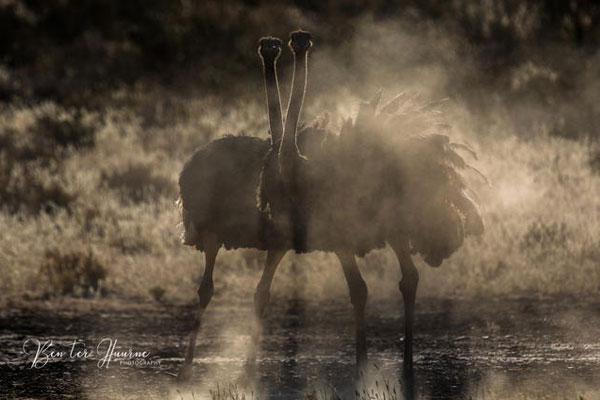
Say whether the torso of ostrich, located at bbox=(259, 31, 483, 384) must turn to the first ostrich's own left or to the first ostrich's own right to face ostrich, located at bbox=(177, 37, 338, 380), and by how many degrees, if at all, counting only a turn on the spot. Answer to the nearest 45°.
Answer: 0° — it already faces it

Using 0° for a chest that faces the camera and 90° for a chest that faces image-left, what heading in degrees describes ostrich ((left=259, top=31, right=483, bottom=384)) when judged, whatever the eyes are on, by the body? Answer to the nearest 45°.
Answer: approximately 90°

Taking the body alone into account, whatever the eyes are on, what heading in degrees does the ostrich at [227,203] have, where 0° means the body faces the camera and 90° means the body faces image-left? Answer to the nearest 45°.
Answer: approximately 315°

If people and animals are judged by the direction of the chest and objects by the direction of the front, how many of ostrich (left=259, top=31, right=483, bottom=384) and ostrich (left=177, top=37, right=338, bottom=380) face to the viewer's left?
1

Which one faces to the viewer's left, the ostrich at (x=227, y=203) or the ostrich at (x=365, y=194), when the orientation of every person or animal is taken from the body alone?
the ostrich at (x=365, y=194)
